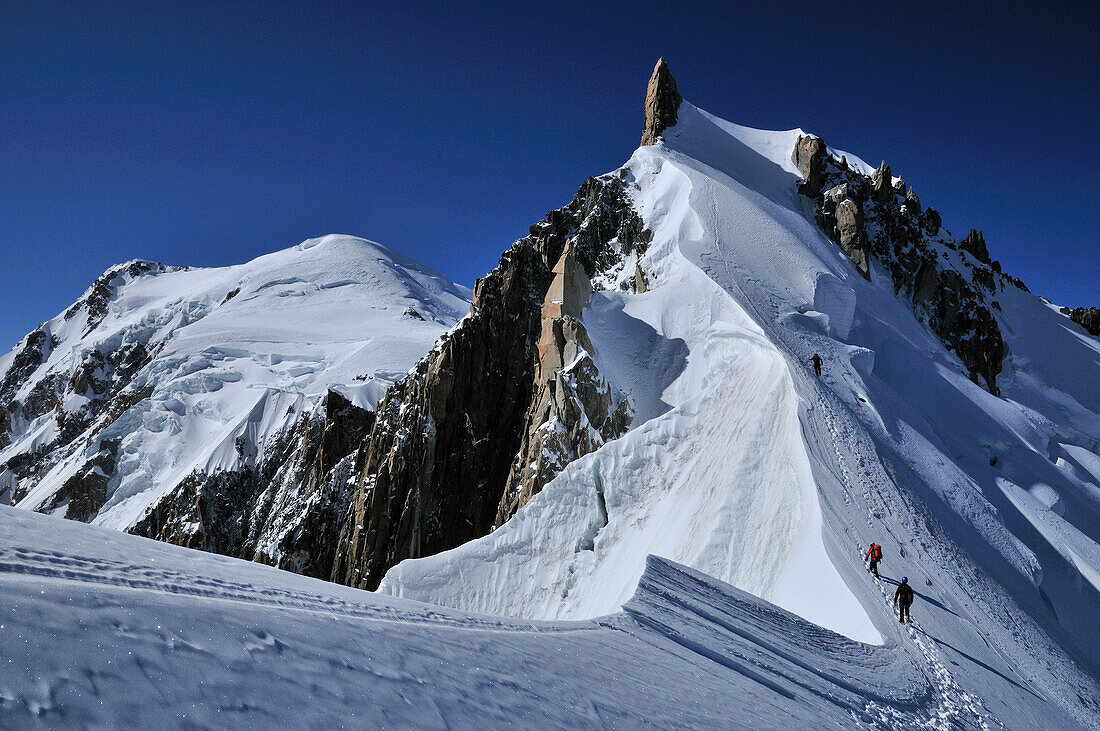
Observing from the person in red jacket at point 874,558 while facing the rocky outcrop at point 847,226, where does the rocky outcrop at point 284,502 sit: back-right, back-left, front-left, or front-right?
front-left

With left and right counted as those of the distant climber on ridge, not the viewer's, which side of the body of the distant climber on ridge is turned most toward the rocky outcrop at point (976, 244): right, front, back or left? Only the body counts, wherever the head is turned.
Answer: front

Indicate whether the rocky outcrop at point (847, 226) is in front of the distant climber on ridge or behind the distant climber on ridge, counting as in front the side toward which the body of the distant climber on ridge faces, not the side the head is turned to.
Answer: in front

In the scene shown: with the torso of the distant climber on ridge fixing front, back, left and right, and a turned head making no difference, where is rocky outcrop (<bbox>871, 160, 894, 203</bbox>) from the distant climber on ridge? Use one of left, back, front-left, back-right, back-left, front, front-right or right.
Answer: front

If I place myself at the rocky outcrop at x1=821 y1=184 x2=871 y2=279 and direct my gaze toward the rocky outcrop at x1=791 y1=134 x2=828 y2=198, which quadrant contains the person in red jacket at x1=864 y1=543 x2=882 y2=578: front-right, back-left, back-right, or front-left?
back-left

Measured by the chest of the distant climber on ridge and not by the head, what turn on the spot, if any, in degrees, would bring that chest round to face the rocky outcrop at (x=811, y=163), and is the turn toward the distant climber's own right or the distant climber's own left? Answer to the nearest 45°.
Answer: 0° — they already face it

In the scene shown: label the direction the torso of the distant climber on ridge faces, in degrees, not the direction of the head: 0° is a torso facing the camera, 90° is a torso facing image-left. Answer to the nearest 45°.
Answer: approximately 180°
